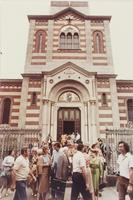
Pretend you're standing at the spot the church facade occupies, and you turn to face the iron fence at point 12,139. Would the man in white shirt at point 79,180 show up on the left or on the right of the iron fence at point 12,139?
left

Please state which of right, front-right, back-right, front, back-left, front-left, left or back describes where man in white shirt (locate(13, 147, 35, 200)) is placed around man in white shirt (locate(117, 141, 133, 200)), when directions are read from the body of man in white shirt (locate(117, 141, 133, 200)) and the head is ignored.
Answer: front-right

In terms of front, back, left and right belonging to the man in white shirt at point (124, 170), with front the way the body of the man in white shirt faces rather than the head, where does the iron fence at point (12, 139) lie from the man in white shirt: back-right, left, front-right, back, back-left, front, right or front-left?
right

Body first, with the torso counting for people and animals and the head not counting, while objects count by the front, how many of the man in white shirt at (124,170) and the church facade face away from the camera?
0

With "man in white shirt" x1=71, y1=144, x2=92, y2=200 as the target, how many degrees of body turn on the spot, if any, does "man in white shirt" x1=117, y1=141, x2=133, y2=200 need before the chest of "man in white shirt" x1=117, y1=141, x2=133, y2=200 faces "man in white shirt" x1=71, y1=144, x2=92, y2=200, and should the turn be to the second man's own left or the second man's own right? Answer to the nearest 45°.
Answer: approximately 45° to the second man's own right

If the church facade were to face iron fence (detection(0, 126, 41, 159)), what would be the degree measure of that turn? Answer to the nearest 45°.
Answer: approximately 45° to its right

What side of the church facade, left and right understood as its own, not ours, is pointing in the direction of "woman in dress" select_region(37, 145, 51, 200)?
front

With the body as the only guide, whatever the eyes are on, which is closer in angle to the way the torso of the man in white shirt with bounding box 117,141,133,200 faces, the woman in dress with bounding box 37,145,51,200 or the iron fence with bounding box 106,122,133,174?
the woman in dress

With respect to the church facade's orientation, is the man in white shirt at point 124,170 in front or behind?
in front

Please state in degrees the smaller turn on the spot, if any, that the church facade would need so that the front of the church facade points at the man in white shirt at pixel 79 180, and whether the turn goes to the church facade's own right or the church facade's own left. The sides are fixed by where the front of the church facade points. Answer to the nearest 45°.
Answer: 0° — it already faces them

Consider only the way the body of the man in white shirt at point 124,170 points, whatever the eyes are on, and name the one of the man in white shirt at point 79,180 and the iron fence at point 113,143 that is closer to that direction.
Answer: the man in white shirt

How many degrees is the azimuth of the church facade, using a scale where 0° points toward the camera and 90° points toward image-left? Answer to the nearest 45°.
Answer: approximately 0°
